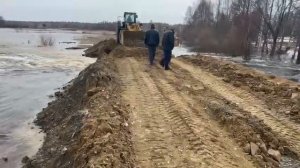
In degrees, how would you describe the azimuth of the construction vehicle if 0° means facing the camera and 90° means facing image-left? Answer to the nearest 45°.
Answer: approximately 0°

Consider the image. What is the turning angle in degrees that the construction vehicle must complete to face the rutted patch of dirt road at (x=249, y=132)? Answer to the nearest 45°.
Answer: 0° — it already faces it

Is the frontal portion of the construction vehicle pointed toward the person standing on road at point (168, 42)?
yes
